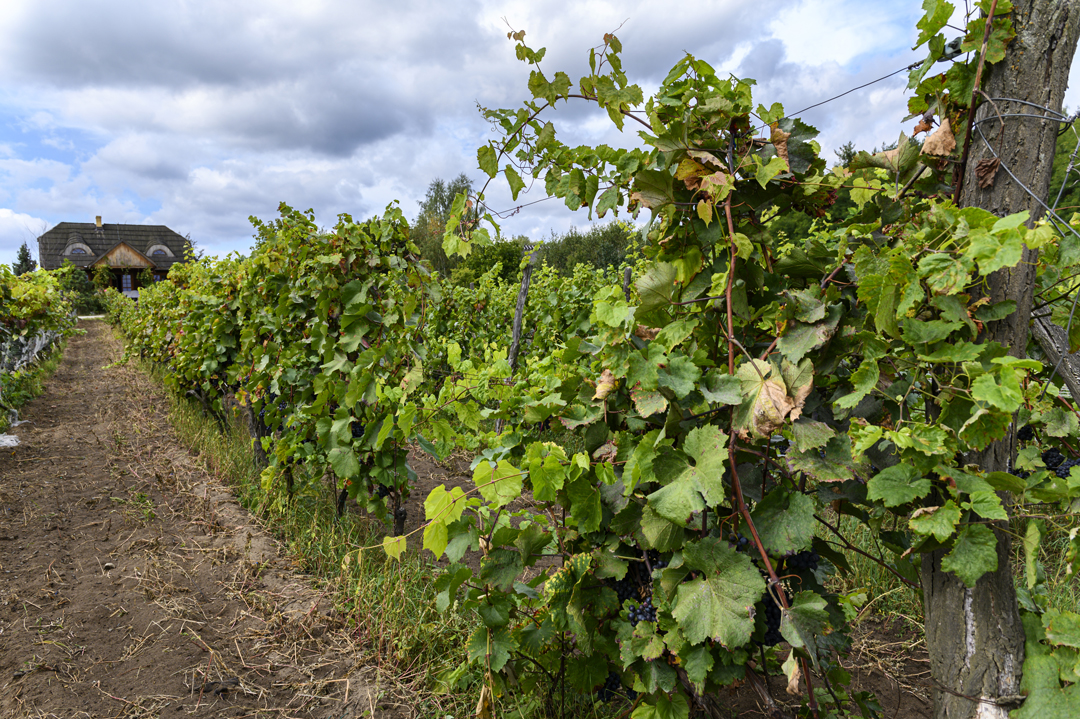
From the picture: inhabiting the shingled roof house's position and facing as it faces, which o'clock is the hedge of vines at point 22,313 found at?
The hedge of vines is roughly at 12 o'clock from the shingled roof house.

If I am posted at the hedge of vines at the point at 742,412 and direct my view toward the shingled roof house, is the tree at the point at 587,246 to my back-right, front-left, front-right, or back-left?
front-right

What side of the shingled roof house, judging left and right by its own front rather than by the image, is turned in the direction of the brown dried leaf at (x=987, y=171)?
front

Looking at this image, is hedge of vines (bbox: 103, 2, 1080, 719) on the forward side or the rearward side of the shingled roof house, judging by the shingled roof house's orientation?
on the forward side

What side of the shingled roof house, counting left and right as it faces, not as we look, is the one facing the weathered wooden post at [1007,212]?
front

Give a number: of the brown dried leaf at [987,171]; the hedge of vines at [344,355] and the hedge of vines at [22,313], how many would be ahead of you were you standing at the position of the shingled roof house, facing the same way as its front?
3

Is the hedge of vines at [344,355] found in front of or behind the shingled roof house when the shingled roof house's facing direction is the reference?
in front

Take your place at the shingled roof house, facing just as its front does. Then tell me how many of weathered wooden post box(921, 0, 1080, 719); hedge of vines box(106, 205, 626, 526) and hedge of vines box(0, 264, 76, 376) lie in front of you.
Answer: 3

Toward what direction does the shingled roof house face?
toward the camera

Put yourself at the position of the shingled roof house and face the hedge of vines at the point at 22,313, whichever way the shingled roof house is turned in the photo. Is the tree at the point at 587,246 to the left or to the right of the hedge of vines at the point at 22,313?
left

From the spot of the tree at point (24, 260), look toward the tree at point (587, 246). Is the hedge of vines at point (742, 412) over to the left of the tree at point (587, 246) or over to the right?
right
